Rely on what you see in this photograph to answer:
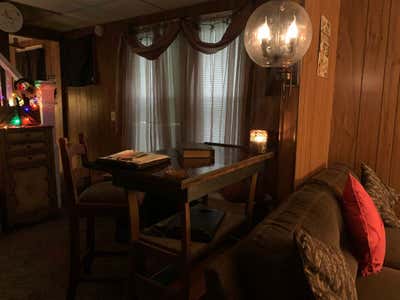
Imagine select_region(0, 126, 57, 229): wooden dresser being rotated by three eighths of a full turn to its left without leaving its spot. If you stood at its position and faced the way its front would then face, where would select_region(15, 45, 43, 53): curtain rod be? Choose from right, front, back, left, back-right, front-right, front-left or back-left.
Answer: front

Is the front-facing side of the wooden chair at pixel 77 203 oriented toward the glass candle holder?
yes

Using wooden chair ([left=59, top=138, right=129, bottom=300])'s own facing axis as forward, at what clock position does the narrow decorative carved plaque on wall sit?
The narrow decorative carved plaque on wall is roughly at 12 o'clock from the wooden chair.

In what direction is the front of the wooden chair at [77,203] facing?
to the viewer's right

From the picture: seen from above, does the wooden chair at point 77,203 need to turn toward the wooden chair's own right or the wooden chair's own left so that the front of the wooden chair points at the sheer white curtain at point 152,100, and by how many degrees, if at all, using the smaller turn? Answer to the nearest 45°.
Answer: approximately 45° to the wooden chair's own left

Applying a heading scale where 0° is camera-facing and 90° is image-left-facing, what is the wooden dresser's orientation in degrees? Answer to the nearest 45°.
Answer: approximately 315°

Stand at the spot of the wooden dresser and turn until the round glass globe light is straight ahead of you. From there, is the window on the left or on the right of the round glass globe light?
left

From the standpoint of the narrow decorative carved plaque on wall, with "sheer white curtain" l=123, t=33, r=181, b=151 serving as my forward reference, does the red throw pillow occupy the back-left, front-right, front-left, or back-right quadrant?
back-left
